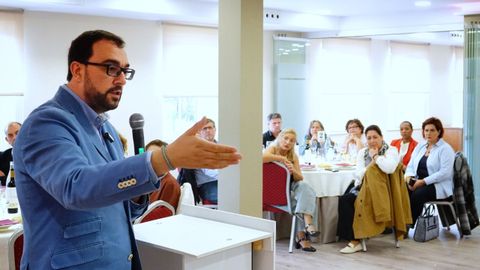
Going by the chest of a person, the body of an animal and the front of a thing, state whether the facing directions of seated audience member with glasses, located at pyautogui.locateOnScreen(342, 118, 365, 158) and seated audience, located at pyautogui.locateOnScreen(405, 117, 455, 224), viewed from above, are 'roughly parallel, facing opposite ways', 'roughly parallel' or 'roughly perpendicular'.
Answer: roughly parallel

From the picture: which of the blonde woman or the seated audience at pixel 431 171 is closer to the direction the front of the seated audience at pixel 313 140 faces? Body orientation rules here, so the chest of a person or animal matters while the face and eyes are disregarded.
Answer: the blonde woman

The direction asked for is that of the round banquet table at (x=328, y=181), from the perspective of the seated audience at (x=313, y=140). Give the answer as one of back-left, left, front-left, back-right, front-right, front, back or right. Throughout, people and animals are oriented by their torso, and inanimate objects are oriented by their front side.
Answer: front

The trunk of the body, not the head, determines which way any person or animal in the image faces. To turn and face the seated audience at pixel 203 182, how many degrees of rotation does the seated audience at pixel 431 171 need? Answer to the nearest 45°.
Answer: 0° — they already face them

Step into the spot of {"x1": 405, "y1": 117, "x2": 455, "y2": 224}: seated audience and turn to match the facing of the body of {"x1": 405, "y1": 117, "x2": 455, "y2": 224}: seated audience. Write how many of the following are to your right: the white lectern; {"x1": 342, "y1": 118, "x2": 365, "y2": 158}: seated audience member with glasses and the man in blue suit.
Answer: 1

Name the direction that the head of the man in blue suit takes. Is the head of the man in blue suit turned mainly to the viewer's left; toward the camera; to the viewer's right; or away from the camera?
to the viewer's right

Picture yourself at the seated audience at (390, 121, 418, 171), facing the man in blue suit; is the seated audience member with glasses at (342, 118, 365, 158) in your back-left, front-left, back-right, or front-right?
front-right

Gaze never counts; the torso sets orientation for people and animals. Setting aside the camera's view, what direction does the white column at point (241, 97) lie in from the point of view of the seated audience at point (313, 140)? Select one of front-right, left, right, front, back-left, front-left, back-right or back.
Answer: front

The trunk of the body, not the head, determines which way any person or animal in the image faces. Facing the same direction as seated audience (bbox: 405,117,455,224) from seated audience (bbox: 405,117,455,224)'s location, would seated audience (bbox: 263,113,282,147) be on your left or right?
on your right

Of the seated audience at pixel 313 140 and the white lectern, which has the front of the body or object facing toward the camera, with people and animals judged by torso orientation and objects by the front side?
the seated audience

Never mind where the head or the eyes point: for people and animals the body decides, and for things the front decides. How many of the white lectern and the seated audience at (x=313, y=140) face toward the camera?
1

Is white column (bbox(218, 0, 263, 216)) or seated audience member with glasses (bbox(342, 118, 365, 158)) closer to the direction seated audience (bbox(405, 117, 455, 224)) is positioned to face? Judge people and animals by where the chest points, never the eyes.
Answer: the white column

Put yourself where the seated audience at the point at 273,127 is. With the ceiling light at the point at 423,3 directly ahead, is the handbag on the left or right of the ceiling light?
right
